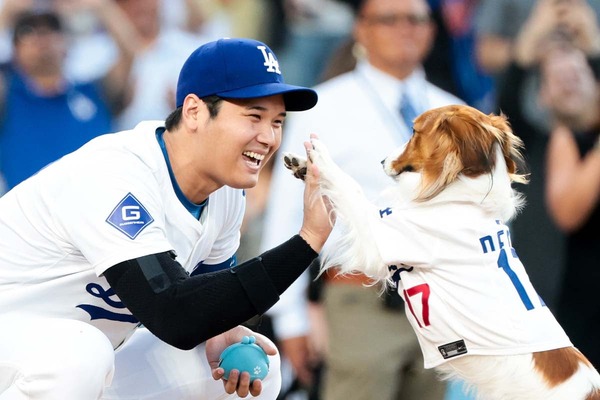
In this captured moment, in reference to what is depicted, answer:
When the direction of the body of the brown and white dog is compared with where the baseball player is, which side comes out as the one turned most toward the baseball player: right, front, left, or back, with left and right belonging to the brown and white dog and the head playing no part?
front

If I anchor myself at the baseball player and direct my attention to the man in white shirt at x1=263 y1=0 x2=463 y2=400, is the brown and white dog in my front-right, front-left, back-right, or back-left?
front-right

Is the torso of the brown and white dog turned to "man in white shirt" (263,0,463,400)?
no

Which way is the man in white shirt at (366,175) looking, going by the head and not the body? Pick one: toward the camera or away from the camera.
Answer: toward the camera

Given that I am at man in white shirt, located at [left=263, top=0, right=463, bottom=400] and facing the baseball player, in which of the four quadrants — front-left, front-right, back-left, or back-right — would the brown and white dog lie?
front-left

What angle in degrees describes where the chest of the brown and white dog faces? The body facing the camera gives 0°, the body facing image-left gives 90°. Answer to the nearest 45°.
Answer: approximately 90°

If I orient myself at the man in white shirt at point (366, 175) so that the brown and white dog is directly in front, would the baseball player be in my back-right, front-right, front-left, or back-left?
front-right
